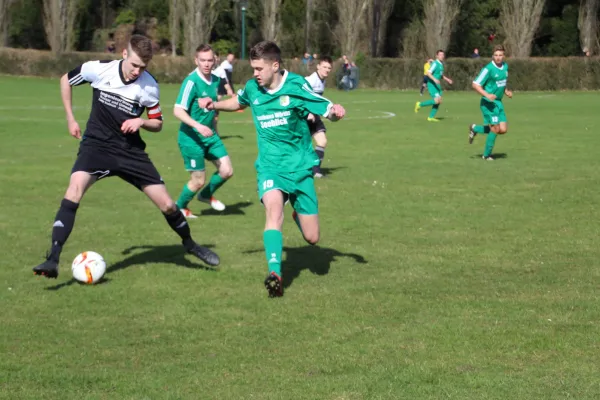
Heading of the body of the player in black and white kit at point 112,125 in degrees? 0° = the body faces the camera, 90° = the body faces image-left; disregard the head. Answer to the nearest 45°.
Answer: approximately 0°

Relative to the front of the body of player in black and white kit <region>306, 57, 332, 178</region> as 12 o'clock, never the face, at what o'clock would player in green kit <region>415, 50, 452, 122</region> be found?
The player in green kit is roughly at 8 o'clock from the player in black and white kit.

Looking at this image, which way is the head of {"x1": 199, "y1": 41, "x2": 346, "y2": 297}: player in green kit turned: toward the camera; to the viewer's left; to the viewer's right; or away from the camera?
to the viewer's left

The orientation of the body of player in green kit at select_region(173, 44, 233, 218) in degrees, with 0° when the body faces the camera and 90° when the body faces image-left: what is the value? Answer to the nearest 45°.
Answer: approximately 315°

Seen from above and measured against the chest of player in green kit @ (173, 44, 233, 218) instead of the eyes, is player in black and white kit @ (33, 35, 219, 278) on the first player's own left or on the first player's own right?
on the first player's own right

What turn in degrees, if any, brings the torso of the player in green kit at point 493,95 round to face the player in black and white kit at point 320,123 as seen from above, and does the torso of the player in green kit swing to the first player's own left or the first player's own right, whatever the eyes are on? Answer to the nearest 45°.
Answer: approximately 90° to the first player's own right
